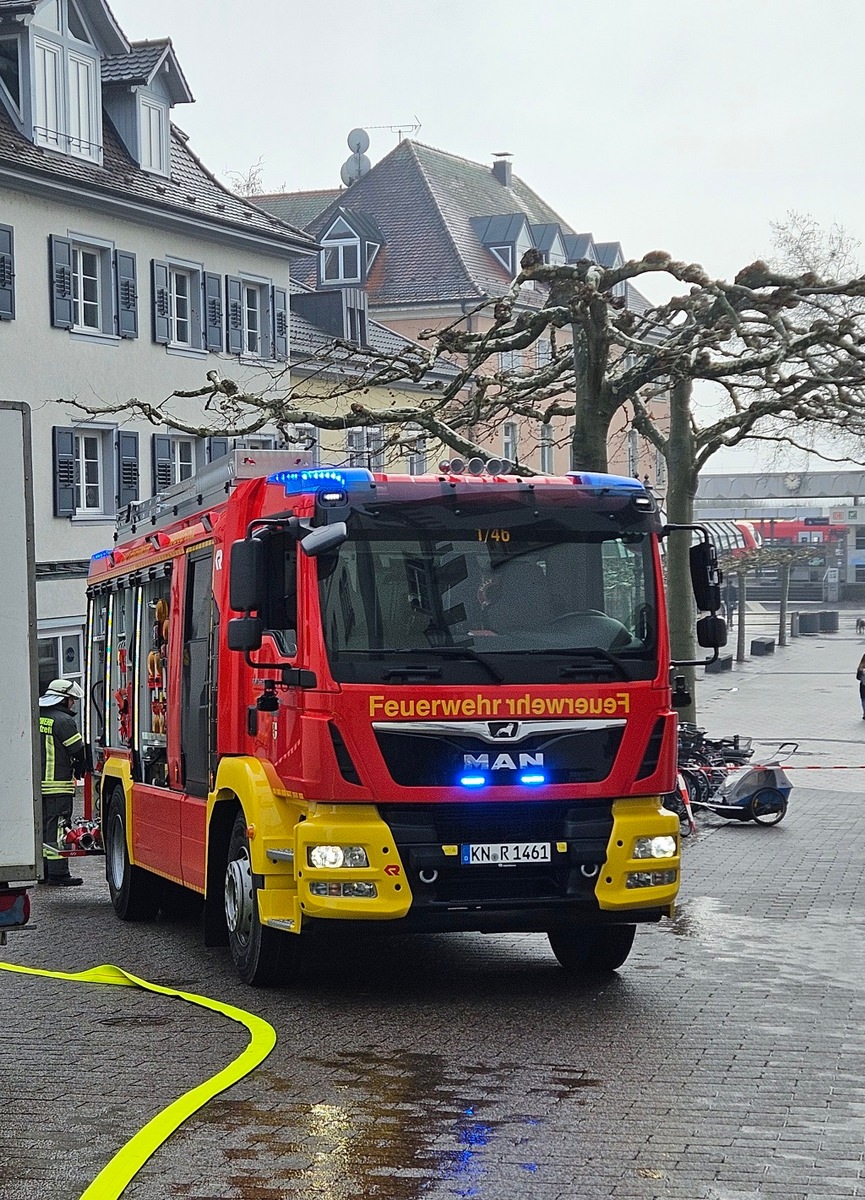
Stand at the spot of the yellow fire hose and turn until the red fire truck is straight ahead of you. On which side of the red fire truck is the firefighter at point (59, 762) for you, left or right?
left

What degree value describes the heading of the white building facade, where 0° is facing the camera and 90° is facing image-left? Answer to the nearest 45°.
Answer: approximately 315°

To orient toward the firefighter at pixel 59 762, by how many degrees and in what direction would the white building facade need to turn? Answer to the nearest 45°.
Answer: approximately 45° to its right
